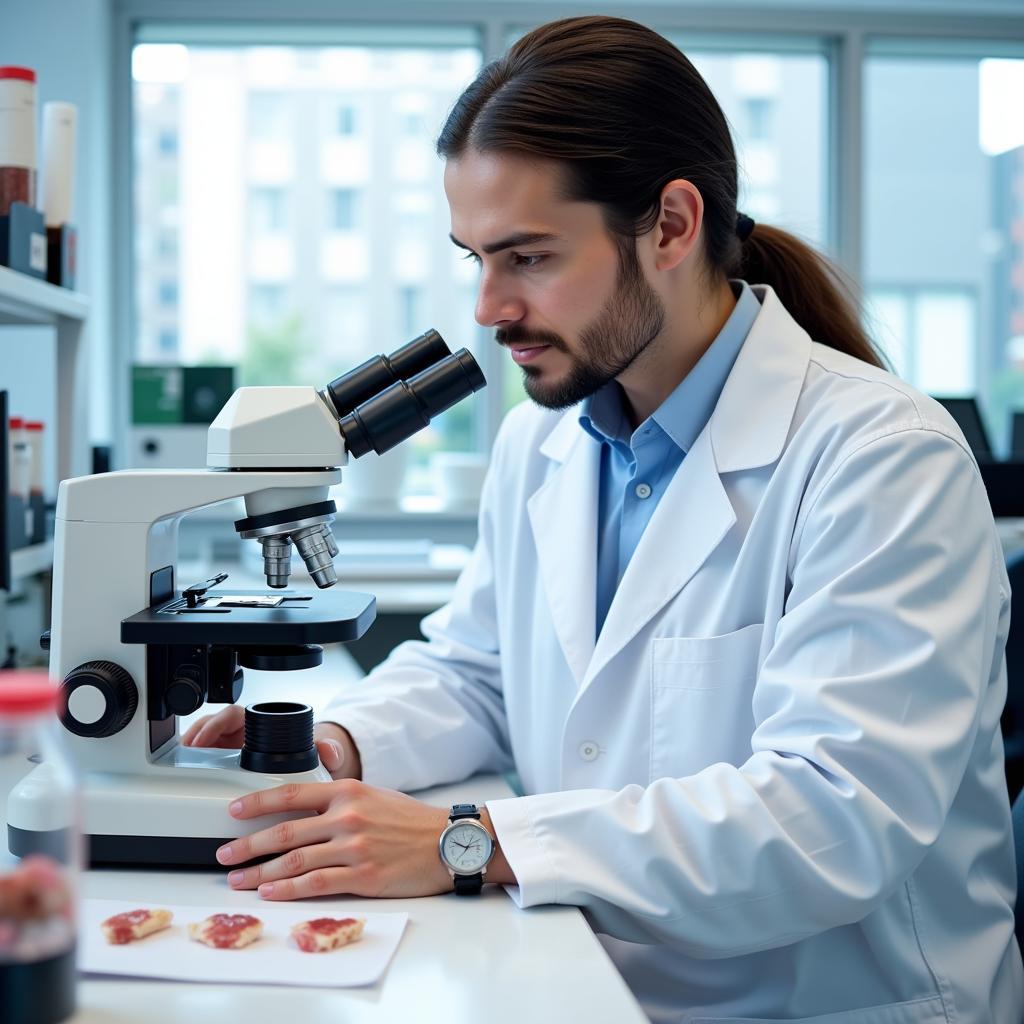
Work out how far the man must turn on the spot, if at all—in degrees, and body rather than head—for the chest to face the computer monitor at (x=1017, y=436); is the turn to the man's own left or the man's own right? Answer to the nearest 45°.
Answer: approximately 180°

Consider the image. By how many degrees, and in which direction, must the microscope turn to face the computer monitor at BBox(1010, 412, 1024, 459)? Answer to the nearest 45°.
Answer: approximately 45° to its left

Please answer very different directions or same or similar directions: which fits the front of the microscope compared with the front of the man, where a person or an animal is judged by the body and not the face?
very different directions

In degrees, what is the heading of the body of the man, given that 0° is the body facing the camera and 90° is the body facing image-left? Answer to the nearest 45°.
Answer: approximately 45°

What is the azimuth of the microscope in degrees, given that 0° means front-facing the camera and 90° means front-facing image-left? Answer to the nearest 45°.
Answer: approximately 270°

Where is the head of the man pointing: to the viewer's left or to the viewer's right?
to the viewer's left

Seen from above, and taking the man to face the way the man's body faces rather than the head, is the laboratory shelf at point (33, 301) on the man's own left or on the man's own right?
on the man's own right

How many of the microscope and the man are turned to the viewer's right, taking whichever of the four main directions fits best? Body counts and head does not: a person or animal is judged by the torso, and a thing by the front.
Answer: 1
